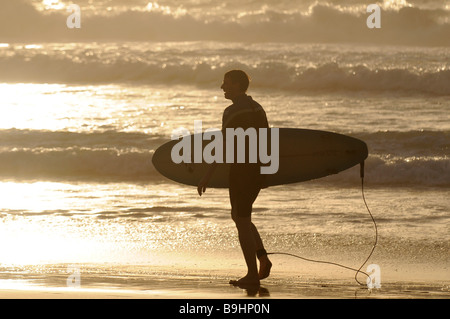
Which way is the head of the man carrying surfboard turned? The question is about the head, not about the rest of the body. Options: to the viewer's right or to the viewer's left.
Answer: to the viewer's left

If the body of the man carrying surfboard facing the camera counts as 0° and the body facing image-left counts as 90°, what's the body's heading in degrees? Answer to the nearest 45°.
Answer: approximately 90°
